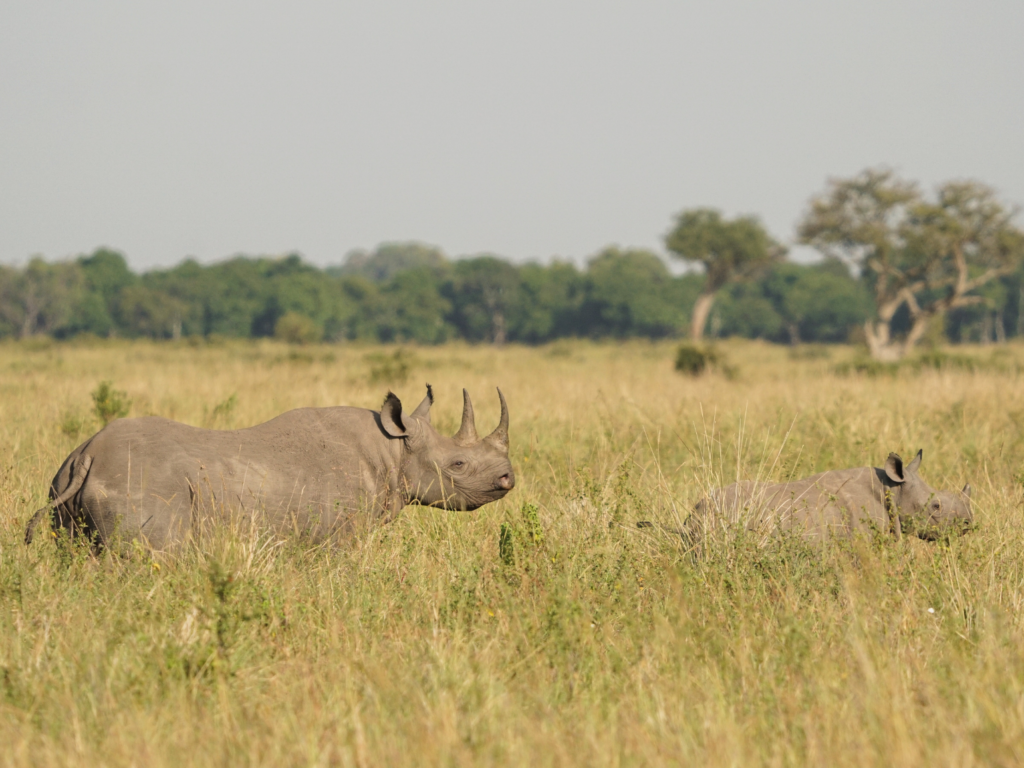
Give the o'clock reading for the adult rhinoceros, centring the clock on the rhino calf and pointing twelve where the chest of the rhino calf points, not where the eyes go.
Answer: The adult rhinoceros is roughly at 5 o'clock from the rhino calf.

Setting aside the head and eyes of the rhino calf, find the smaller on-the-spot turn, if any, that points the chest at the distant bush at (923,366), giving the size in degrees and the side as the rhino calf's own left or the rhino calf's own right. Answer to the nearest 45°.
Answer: approximately 90° to the rhino calf's own left

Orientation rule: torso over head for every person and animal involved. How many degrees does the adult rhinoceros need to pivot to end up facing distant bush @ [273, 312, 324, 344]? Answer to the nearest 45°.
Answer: approximately 90° to its left

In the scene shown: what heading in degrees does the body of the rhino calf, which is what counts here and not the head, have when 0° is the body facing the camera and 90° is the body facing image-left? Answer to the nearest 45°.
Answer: approximately 270°

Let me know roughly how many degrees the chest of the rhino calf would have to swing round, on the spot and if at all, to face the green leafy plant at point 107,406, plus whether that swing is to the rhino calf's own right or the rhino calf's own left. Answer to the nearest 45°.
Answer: approximately 180°

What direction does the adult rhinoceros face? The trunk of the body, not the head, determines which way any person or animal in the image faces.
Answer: to the viewer's right

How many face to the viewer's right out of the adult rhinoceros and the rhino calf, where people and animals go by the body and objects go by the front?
2

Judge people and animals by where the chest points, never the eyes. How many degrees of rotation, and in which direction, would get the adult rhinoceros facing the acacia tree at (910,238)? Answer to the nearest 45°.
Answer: approximately 45° to its left
